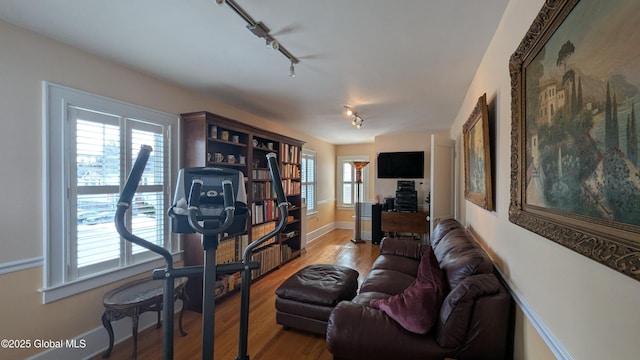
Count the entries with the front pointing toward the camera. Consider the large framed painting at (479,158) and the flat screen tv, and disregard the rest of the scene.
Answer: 1

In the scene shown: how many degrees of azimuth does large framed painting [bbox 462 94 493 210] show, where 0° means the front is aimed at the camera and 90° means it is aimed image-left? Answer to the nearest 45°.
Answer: approximately 90°

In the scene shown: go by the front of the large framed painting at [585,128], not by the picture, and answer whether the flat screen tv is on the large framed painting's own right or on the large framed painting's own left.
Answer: on the large framed painting's own right

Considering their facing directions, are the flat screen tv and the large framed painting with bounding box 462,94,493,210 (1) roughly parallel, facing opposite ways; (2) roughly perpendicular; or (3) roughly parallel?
roughly perpendicular

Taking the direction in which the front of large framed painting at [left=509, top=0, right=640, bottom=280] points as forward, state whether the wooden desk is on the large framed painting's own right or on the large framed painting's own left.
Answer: on the large framed painting's own right

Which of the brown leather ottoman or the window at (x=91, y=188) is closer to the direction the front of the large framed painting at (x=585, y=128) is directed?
the window

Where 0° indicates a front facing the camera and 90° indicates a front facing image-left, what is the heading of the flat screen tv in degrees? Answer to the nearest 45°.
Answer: approximately 0°

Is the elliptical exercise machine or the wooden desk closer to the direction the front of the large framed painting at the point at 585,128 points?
the elliptical exercise machine

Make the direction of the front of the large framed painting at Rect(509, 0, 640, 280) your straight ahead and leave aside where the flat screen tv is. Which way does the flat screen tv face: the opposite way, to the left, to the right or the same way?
to the left
